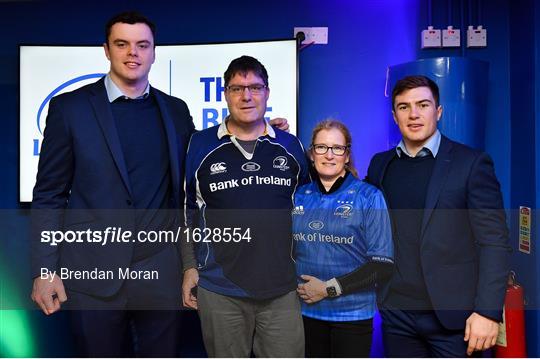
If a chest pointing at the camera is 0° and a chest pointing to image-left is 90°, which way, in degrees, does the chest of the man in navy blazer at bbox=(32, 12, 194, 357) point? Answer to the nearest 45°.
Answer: approximately 315°

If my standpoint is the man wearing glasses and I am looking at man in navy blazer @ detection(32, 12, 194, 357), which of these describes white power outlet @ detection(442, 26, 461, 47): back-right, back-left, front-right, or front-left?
back-right
